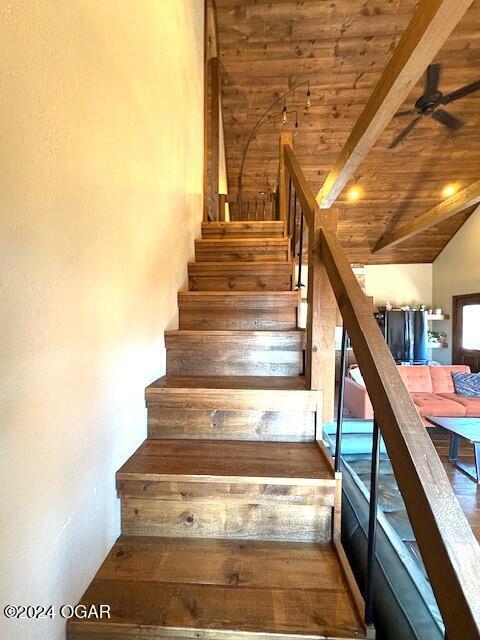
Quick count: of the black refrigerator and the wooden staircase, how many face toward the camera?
2

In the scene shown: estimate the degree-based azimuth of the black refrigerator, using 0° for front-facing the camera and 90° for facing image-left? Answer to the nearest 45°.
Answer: approximately 0°

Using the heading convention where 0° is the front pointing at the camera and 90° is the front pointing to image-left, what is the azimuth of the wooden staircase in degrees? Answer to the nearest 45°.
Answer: approximately 0°

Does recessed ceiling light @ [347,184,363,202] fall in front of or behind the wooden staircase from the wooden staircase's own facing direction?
behind

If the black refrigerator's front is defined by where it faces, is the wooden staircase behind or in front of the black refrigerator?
in front

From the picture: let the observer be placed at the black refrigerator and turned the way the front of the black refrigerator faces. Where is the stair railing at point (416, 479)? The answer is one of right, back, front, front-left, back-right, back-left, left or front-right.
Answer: front

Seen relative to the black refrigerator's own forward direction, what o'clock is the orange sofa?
The orange sofa is roughly at 12 o'clock from the black refrigerator.

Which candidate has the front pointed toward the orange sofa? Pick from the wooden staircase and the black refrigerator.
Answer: the black refrigerator

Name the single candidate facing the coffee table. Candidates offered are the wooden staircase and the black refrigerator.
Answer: the black refrigerator

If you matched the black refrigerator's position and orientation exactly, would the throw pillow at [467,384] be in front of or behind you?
in front

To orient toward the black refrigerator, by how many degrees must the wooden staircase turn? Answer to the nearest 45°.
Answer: approximately 135° to its left

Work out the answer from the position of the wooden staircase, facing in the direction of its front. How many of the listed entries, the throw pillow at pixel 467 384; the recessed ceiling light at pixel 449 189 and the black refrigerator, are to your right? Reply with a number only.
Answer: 0

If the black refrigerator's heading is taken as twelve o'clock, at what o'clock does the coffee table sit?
The coffee table is roughly at 12 o'clock from the black refrigerator.
